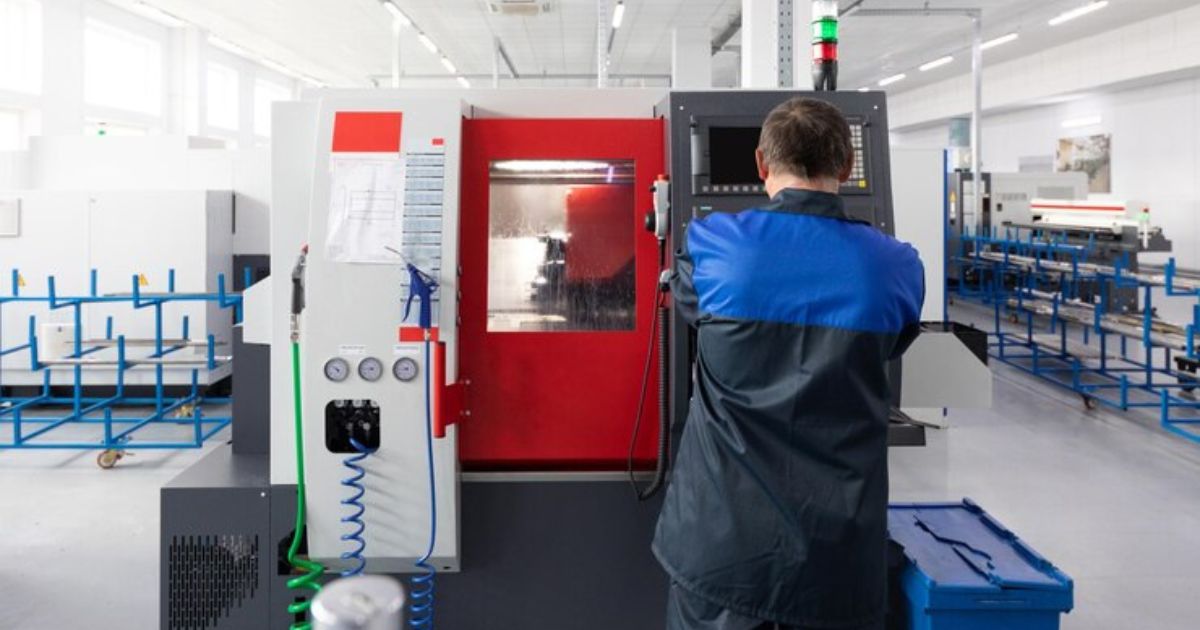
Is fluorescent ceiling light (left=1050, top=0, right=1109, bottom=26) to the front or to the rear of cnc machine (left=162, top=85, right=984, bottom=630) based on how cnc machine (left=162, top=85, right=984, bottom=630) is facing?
to the rear

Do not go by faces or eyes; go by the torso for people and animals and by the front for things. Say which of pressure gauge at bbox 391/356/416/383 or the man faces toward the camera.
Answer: the pressure gauge

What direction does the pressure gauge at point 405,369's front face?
toward the camera

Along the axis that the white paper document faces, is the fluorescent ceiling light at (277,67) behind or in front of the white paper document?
behind

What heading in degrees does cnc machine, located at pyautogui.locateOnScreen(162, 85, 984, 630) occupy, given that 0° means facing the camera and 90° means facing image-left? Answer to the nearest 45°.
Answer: approximately 0°

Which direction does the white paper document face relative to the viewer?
toward the camera

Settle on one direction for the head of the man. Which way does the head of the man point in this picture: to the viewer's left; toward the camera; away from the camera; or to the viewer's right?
away from the camera

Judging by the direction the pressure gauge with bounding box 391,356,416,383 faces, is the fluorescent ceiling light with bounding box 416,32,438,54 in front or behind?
behind

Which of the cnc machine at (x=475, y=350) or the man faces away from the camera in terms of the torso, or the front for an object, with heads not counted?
the man
